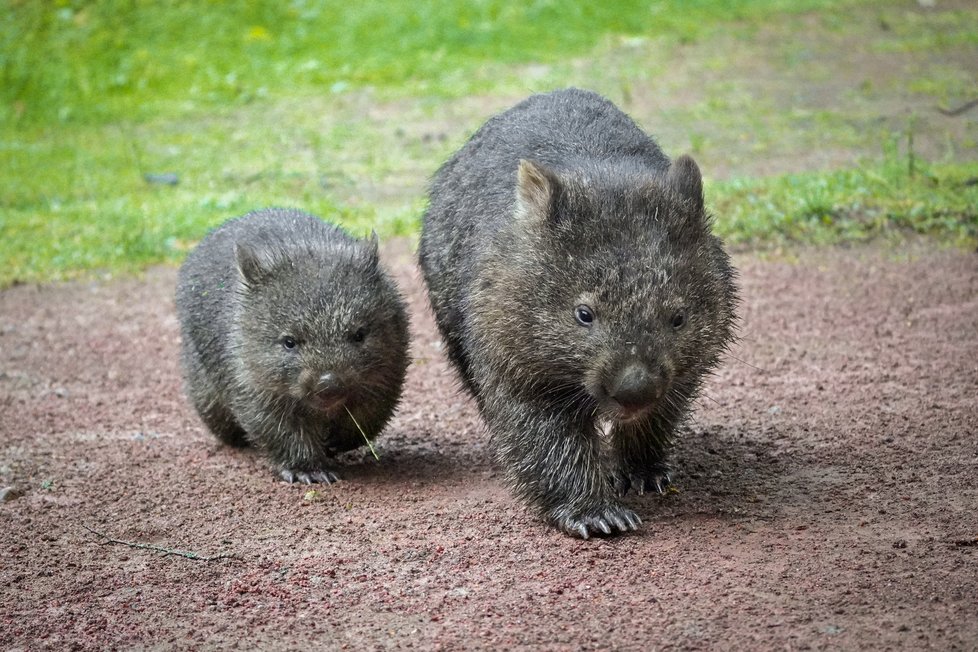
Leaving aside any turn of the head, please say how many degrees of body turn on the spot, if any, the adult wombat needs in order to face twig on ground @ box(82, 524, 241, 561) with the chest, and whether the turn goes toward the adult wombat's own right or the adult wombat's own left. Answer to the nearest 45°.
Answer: approximately 135° to the adult wombat's own right

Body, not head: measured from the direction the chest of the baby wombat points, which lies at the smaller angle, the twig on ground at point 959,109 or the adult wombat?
the adult wombat

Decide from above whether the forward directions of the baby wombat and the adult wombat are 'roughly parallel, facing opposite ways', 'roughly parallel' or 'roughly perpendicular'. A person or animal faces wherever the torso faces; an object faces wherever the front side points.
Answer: roughly parallel

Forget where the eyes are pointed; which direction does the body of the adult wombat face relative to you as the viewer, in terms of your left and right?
facing the viewer and to the right of the viewer

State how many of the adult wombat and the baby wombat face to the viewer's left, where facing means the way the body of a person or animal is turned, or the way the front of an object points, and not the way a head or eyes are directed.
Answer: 0

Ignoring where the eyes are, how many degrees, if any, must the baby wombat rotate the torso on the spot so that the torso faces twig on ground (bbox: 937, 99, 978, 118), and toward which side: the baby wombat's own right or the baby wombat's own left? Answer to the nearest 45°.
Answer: approximately 90° to the baby wombat's own left

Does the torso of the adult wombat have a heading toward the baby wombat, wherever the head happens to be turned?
no

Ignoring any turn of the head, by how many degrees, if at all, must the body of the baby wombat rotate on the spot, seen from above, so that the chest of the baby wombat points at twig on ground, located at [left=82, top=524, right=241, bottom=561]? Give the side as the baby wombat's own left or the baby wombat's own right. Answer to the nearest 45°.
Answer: approximately 90° to the baby wombat's own right

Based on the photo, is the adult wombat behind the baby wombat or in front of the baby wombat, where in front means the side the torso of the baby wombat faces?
in front
